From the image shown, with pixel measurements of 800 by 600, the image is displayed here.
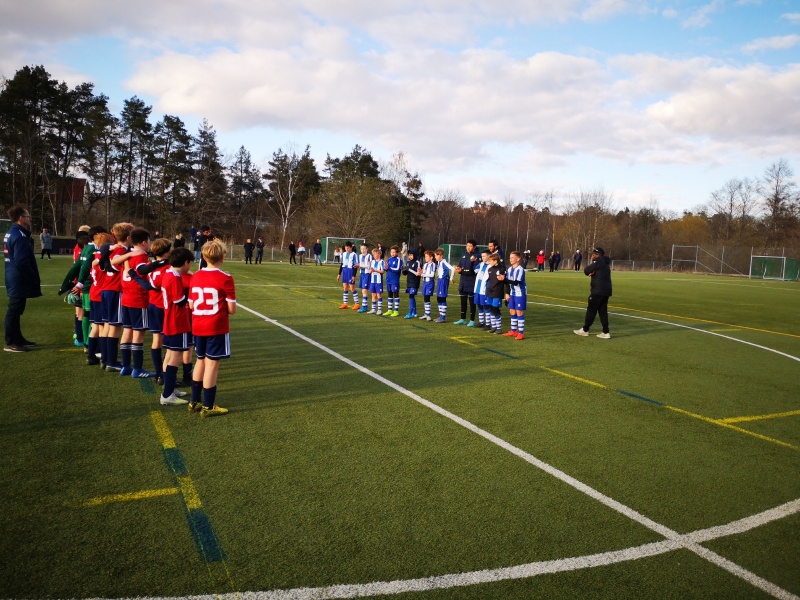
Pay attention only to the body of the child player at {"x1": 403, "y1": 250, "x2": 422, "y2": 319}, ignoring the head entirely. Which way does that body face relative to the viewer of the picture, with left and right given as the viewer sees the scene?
facing the viewer and to the left of the viewer

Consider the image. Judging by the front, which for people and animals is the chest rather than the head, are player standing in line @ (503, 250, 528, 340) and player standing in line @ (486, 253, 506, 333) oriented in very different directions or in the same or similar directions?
same or similar directions

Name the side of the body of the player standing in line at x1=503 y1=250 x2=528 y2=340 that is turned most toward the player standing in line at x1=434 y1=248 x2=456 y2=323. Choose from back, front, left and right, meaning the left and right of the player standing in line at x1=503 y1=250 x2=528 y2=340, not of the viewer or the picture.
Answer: right

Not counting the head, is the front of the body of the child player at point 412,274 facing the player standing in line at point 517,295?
no

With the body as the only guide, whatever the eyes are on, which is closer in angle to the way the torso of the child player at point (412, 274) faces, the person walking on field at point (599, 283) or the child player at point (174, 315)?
the child player

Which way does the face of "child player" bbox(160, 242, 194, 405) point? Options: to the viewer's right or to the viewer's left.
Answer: to the viewer's right

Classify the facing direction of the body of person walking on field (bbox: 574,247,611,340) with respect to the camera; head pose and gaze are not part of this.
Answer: to the viewer's left

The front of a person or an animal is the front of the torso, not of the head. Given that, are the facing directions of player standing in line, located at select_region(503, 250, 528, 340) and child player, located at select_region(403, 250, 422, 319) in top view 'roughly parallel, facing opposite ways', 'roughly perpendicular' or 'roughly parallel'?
roughly parallel

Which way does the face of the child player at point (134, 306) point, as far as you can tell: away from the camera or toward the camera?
away from the camera

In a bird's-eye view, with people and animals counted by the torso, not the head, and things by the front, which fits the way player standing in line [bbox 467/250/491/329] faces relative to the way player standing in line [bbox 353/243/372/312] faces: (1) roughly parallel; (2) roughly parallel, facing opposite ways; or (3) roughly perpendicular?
roughly parallel

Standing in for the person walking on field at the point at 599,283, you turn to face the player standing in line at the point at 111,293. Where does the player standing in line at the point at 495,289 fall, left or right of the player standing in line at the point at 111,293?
right

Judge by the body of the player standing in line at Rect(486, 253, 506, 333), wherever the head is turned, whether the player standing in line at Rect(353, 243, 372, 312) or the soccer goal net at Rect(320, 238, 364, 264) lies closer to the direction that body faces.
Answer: the player standing in line

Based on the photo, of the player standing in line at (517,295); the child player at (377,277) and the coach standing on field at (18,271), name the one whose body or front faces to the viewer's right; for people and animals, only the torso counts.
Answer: the coach standing on field

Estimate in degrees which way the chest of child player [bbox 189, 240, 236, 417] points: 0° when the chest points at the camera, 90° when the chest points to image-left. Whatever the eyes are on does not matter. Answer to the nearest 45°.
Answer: approximately 225°
